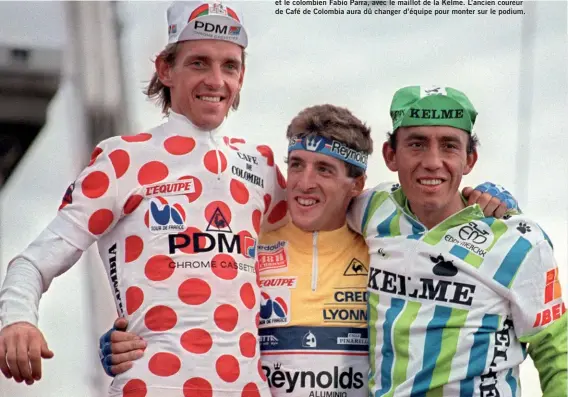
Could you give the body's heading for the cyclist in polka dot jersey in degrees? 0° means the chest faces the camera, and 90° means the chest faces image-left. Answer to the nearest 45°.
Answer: approximately 315°

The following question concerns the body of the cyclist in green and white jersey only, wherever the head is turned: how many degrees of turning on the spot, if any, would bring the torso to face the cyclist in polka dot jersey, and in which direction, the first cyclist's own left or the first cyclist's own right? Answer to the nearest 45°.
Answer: approximately 45° to the first cyclist's own right

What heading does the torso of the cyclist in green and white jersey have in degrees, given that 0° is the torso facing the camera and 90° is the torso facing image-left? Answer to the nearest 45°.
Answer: approximately 45°

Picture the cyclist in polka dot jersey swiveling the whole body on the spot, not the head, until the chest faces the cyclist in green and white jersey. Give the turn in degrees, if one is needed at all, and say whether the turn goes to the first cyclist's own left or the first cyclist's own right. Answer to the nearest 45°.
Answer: approximately 45° to the first cyclist's own left

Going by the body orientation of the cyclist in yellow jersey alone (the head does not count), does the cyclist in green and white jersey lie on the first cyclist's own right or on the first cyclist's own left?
on the first cyclist's own left
